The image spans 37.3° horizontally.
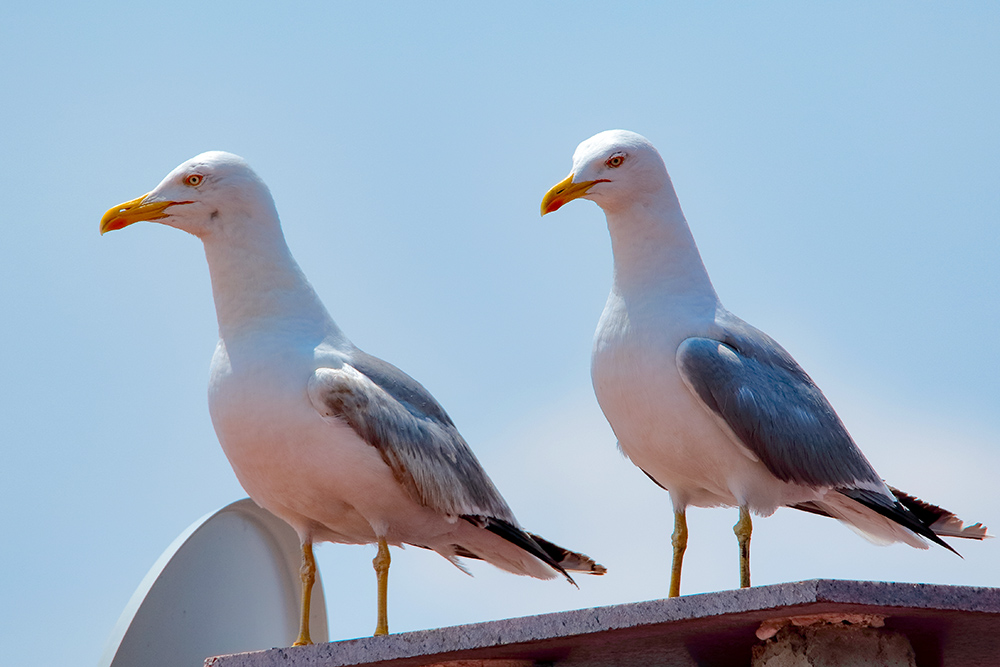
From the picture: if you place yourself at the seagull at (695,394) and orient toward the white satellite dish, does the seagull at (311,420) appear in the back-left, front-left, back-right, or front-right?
front-left

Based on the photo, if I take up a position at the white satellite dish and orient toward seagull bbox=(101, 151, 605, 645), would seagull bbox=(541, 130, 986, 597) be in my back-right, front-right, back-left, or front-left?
front-left

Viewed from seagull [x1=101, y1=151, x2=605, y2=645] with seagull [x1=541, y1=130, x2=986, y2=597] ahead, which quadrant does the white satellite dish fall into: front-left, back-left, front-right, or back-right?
back-left

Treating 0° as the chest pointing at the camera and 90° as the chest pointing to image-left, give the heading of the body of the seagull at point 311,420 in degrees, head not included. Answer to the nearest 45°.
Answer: approximately 45°

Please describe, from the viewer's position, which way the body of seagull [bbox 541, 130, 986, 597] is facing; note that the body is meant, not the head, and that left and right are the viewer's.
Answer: facing the viewer and to the left of the viewer
